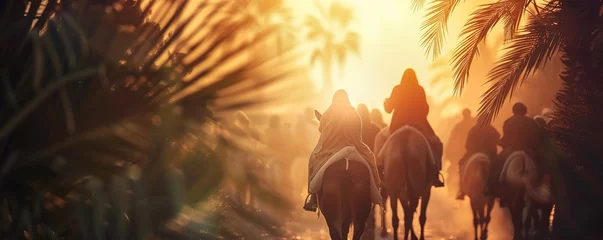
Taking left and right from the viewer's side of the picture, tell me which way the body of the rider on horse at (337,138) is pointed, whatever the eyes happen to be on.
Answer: facing away from the viewer

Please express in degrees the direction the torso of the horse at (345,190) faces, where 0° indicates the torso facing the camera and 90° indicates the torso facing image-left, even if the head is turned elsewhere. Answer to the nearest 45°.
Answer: approximately 180°

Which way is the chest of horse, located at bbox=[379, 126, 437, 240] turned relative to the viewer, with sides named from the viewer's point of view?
facing away from the viewer

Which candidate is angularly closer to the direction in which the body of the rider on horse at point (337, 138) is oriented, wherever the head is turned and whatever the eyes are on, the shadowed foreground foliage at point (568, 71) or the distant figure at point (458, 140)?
the distant figure
